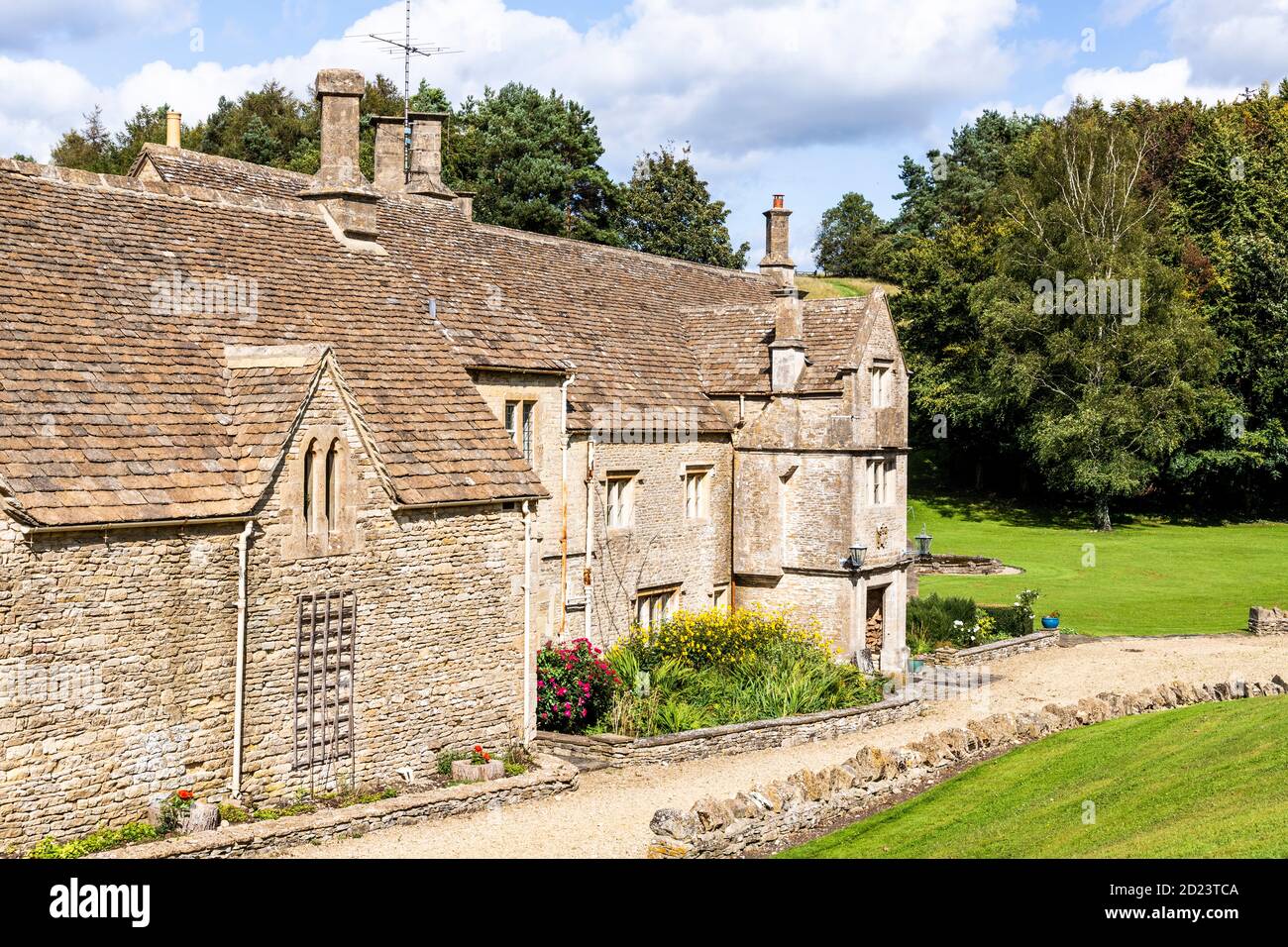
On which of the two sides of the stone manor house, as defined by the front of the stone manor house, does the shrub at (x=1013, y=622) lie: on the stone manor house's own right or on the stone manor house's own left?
on the stone manor house's own left

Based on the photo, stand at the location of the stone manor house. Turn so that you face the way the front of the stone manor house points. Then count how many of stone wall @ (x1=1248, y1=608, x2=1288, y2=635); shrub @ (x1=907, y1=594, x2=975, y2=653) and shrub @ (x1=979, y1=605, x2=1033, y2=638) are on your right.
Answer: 0

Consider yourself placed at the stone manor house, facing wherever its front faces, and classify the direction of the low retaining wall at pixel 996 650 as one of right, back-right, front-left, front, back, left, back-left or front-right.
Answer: left

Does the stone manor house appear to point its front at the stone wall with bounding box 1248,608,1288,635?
no

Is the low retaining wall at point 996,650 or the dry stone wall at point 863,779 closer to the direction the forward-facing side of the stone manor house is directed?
the dry stone wall

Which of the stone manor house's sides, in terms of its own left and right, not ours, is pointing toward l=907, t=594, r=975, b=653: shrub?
left
